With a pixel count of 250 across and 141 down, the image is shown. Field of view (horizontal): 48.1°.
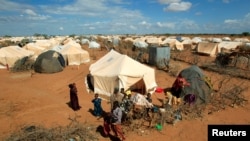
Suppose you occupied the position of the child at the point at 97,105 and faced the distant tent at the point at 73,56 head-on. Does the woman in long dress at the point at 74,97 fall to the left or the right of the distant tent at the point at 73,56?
left

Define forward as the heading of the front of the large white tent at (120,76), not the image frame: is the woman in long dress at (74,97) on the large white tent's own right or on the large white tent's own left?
on the large white tent's own right

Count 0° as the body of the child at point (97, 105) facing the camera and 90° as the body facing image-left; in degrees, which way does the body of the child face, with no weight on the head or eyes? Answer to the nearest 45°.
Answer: approximately 0°

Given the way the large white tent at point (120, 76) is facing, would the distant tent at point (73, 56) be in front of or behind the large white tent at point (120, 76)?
behind

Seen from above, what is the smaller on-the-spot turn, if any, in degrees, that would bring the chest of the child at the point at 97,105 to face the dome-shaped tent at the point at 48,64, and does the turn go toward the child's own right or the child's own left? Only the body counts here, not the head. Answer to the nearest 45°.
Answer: approximately 180°

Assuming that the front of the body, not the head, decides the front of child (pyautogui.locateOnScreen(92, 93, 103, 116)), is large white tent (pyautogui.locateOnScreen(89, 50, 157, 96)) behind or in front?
behind
